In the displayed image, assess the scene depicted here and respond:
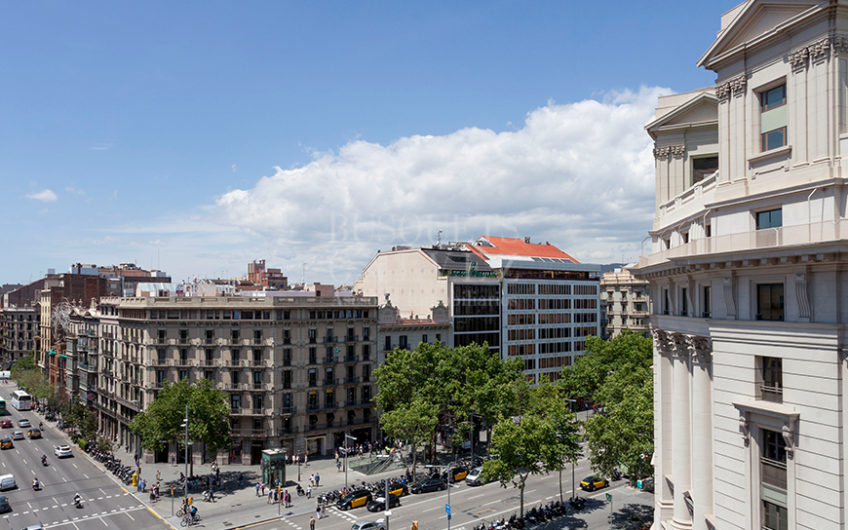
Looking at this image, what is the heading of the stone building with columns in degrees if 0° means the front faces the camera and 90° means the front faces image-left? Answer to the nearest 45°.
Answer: approximately 45°
